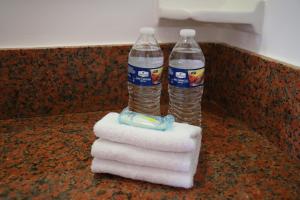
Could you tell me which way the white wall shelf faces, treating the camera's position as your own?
facing the viewer
